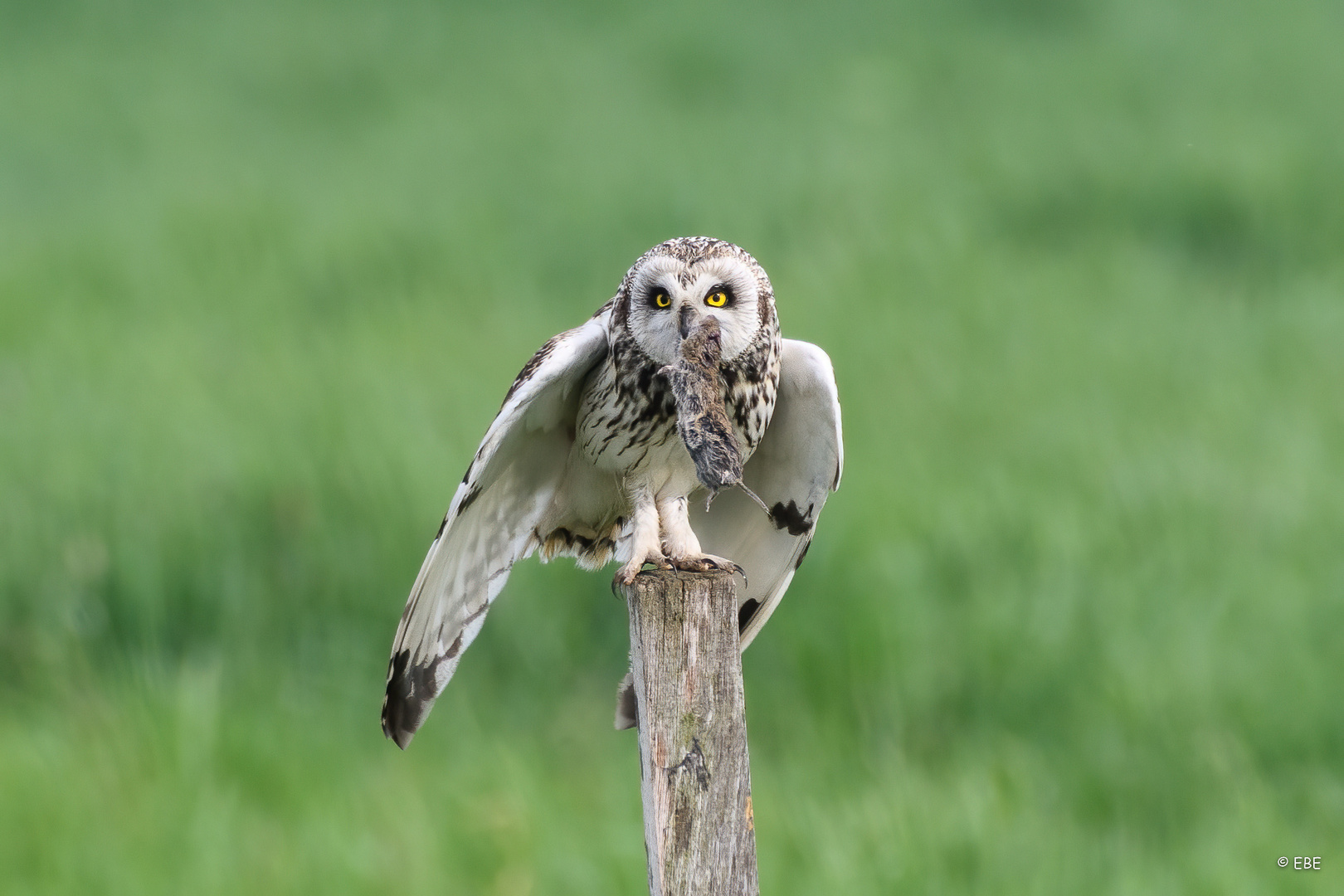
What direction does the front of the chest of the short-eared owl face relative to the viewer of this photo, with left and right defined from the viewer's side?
facing the viewer and to the right of the viewer
